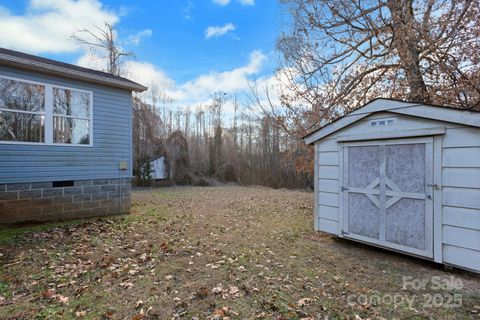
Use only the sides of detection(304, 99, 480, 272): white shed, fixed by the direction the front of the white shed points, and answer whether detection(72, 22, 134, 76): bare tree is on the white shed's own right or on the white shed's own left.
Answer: on the white shed's own right

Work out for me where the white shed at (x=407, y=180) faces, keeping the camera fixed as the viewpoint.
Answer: facing the viewer and to the left of the viewer
